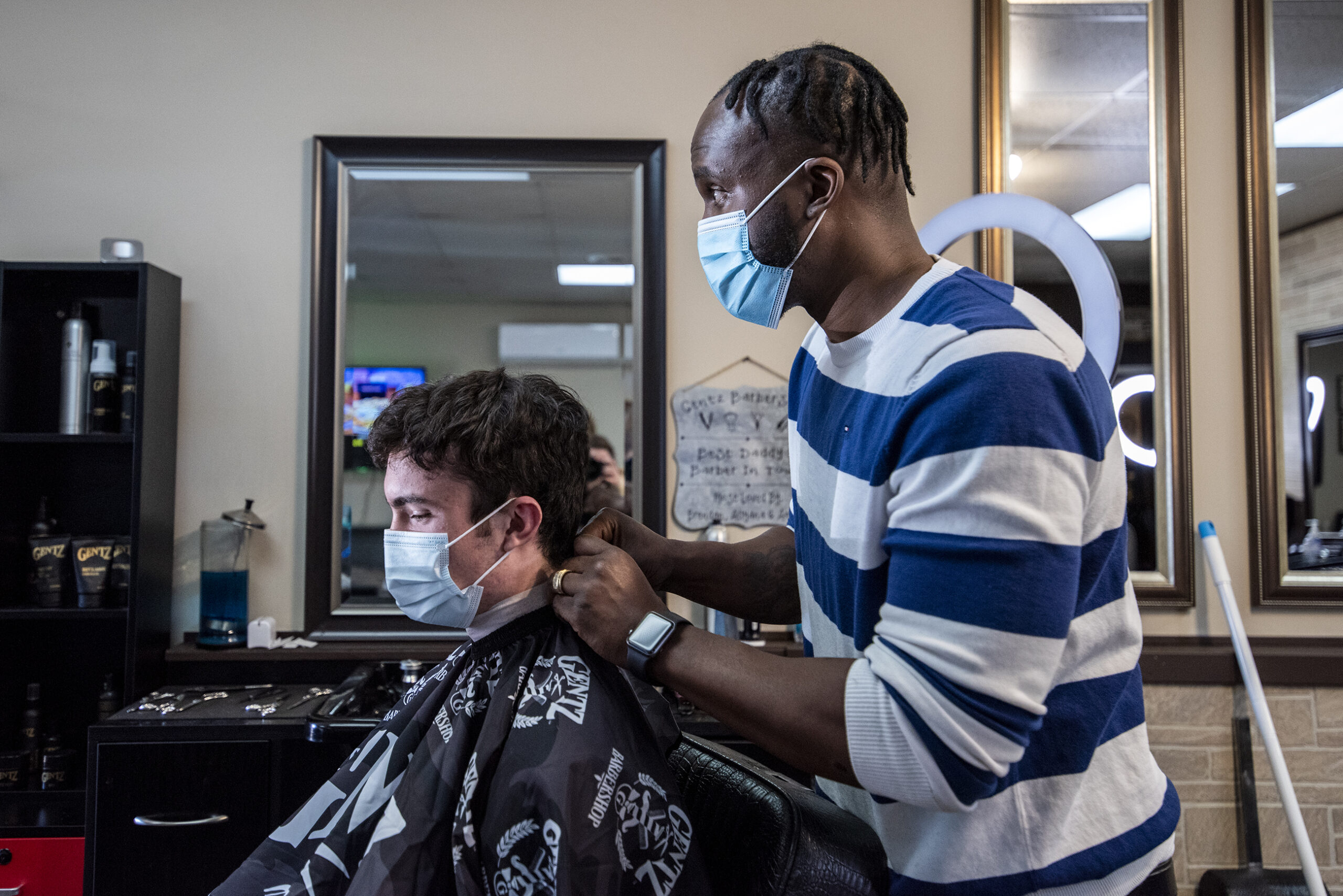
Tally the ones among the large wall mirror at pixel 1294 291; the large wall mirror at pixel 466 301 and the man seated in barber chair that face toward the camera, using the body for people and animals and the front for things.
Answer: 2

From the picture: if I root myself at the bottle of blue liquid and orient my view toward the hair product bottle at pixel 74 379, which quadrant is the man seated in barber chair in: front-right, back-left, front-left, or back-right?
back-left

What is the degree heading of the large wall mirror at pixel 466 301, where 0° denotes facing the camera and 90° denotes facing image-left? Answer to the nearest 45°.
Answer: approximately 0°

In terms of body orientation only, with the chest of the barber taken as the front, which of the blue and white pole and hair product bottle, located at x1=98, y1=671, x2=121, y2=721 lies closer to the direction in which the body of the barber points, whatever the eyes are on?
the hair product bottle

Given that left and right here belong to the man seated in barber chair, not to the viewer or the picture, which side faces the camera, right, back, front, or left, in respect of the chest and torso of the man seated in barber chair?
left

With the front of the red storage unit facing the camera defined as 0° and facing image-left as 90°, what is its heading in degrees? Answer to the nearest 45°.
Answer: approximately 0°

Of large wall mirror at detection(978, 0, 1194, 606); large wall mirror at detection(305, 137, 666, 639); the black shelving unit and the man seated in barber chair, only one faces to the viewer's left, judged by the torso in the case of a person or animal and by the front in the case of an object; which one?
the man seated in barber chair

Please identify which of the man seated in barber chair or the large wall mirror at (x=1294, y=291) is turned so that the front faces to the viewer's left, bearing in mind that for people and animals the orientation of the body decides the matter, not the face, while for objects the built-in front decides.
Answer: the man seated in barber chair

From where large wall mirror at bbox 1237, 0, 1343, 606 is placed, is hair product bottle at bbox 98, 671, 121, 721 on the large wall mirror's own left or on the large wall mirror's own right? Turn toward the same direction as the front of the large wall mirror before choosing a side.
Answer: on the large wall mirror's own right
